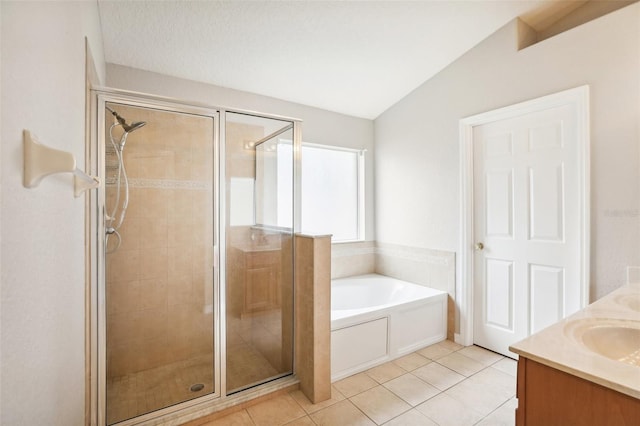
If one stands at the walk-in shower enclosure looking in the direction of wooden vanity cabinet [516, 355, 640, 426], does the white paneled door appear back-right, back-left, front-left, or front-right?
front-left

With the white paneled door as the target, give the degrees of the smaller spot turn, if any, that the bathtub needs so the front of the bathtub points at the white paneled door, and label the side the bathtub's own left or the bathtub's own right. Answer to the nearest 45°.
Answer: approximately 45° to the bathtub's own left

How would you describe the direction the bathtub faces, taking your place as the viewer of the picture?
facing the viewer and to the right of the viewer

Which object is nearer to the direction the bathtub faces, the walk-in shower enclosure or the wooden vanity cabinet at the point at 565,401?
the wooden vanity cabinet

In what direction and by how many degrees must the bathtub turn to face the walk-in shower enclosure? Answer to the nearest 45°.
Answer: approximately 90° to its right

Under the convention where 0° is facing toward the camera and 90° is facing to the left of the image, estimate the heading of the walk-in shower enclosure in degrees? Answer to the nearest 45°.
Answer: approximately 315°

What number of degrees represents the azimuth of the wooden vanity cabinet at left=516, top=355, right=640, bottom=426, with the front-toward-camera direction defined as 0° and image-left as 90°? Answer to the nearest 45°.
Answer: approximately 135°

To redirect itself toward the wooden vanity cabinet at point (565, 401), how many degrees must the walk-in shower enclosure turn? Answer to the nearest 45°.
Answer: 0° — it already faces it

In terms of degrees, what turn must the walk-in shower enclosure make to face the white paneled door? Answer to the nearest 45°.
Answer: approximately 45° to its left

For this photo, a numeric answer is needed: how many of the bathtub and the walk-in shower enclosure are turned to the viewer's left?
0

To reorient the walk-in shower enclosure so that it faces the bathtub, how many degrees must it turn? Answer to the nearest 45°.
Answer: approximately 45° to its left

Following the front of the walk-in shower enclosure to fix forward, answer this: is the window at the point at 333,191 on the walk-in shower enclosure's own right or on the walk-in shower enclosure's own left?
on the walk-in shower enclosure's own left
